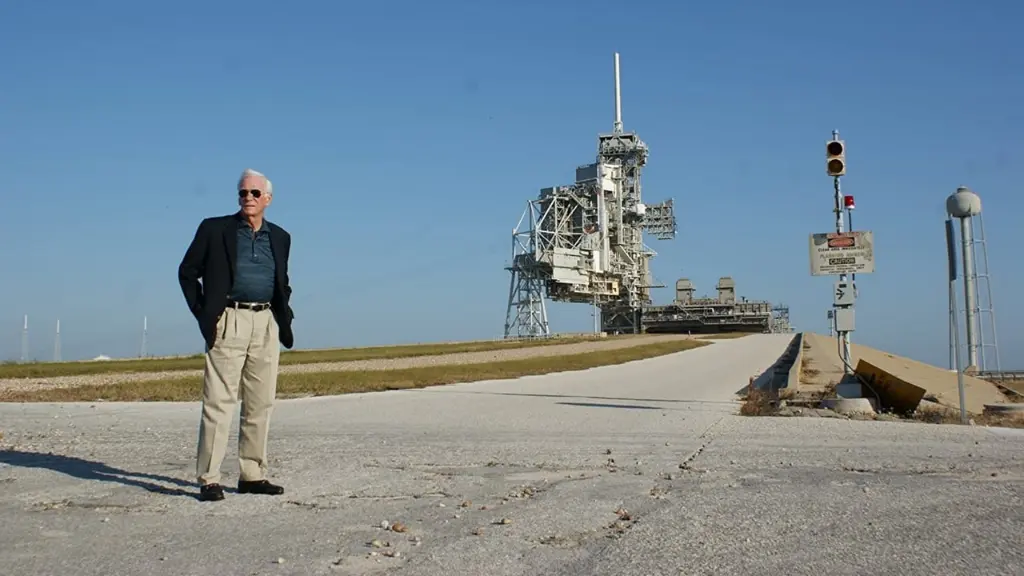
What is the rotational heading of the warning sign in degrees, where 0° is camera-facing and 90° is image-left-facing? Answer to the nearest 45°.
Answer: approximately 0°

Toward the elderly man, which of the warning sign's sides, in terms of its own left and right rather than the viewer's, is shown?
front

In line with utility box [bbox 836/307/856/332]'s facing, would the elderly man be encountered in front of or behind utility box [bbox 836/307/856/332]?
in front

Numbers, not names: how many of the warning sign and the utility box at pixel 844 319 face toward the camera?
2

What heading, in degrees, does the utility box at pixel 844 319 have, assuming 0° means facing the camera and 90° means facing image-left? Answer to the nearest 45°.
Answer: approximately 0°
